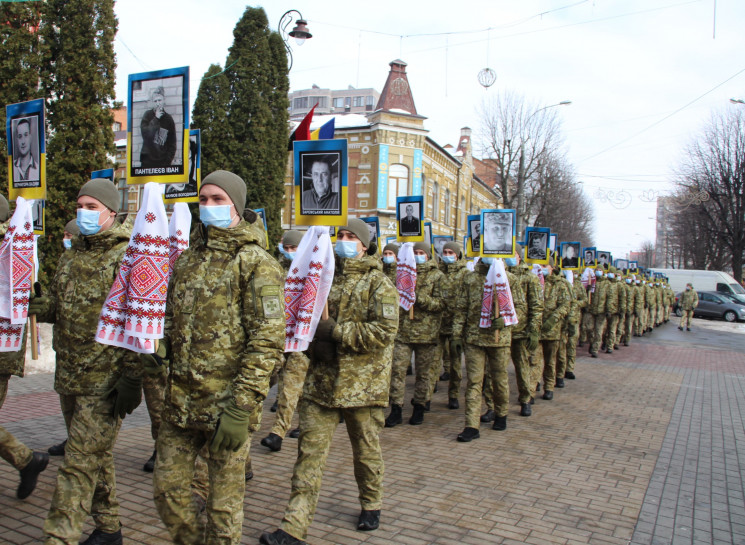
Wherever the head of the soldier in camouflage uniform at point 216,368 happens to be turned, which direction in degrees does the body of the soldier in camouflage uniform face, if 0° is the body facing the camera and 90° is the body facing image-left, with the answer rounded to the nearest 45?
approximately 45°

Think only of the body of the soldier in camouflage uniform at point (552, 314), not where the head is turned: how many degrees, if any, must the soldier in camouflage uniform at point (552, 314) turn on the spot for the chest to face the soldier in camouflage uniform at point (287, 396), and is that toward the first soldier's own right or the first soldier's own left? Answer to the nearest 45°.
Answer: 0° — they already face them

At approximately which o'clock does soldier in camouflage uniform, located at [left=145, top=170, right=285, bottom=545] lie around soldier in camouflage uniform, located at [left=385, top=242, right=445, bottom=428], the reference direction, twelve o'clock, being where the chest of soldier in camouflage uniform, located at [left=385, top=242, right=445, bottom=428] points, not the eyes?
soldier in camouflage uniform, located at [left=145, top=170, right=285, bottom=545] is roughly at 11 o'clock from soldier in camouflage uniform, located at [left=385, top=242, right=445, bottom=428].

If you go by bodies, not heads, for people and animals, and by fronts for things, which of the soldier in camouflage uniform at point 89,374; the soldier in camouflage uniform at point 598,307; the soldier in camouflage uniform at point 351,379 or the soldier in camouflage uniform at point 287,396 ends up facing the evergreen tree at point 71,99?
the soldier in camouflage uniform at point 598,307

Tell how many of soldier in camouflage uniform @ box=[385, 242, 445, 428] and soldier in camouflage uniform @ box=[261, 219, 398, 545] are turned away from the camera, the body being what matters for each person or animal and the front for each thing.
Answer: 0

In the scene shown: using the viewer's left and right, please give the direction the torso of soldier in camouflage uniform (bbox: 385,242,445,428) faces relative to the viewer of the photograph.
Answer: facing the viewer and to the left of the viewer

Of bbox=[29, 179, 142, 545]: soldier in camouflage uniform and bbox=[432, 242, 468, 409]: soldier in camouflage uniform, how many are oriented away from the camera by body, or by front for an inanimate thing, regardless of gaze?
0

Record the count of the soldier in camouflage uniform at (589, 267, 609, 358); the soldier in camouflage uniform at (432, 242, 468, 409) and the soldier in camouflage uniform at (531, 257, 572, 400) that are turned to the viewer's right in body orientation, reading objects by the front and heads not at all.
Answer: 0

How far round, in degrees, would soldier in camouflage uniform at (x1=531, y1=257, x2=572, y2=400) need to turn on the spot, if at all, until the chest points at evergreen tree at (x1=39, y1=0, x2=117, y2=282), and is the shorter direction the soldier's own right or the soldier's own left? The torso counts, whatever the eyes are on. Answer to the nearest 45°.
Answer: approximately 45° to the soldier's own right

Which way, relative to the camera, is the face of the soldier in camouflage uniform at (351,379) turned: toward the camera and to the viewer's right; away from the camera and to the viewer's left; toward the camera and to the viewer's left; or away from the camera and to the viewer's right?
toward the camera and to the viewer's left

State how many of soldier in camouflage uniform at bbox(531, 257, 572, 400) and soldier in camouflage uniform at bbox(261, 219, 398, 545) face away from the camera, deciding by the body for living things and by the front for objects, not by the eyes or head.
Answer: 0

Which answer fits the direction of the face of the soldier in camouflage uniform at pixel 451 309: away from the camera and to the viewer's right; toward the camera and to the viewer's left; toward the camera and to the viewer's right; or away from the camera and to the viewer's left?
toward the camera and to the viewer's left

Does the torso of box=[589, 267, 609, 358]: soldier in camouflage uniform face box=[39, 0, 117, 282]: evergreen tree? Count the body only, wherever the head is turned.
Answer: yes

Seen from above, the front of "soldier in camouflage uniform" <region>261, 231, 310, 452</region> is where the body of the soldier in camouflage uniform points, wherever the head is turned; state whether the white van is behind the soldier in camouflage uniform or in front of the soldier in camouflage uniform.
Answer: behind
